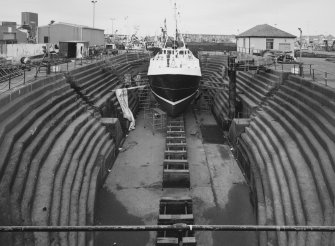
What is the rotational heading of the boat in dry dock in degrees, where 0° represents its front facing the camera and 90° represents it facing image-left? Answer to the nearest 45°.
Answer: approximately 0°

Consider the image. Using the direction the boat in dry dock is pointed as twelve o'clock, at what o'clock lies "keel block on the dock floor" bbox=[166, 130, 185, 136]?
The keel block on the dock floor is roughly at 12 o'clock from the boat in dry dock.

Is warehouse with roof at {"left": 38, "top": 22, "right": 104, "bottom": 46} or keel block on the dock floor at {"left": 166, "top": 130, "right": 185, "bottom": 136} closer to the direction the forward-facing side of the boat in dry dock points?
the keel block on the dock floor

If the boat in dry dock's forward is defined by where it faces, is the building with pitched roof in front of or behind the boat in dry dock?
behind

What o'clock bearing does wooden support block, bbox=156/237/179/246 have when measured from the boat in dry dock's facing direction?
The wooden support block is roughly at 12 o'clock from the boat in dry dock.

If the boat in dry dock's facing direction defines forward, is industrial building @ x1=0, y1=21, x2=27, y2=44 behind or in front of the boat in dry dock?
behind
